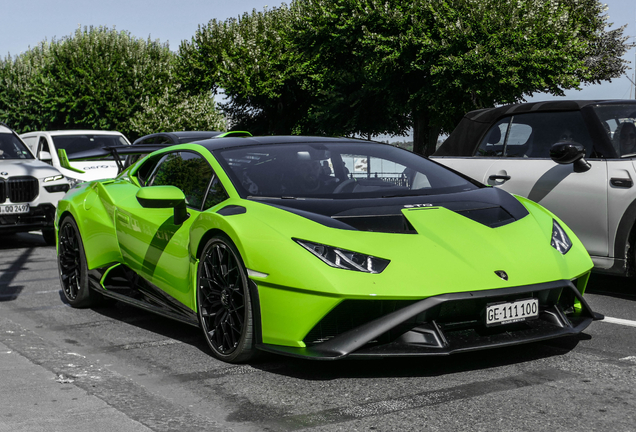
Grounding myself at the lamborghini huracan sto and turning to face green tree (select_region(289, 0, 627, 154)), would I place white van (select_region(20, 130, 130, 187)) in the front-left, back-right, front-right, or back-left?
front-left

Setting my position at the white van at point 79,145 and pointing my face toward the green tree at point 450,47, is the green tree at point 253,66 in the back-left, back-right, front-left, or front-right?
front-left

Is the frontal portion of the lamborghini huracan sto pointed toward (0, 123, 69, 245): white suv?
no

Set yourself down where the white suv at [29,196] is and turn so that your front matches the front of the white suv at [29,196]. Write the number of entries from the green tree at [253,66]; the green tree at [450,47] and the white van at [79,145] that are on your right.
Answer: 0

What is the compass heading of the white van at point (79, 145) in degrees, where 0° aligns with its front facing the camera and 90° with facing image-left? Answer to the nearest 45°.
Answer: approximately 315°

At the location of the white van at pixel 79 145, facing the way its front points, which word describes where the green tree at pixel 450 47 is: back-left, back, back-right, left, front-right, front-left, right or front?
left

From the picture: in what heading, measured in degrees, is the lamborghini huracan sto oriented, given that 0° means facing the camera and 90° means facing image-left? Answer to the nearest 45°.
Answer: approximately 315°

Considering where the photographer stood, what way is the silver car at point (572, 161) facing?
facing the viewer and to the right of the viewer

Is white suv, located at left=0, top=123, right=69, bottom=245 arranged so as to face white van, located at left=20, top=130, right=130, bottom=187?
no

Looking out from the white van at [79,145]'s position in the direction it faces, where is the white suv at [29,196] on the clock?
the white suv at [29,196] is roughly at 2 o'clock from the white van at [79,145].

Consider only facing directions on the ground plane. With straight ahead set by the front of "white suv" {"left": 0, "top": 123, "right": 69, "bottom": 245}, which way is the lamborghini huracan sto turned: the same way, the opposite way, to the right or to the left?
the same way

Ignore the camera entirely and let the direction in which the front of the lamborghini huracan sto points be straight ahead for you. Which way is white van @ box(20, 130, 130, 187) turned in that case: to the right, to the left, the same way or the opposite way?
the same way

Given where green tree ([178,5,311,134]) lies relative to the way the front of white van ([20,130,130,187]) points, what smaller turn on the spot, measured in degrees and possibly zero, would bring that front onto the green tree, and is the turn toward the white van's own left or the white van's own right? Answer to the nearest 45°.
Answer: approximately 135° to the white van's own left

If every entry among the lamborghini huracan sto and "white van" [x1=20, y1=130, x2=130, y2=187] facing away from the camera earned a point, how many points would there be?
0

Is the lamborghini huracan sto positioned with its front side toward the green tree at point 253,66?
no

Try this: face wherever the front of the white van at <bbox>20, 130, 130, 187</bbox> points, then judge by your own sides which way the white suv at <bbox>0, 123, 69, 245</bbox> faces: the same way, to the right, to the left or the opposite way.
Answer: the same way
